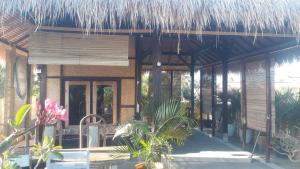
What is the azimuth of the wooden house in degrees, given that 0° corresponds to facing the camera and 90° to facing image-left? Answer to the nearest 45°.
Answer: approximately 0°

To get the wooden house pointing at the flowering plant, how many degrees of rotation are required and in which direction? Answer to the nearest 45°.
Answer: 0° — it already faces it

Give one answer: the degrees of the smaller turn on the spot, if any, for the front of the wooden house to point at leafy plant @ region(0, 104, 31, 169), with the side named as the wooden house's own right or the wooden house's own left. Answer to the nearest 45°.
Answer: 0° — it already faces it

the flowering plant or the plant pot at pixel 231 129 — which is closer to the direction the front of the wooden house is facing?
the flowering plant
